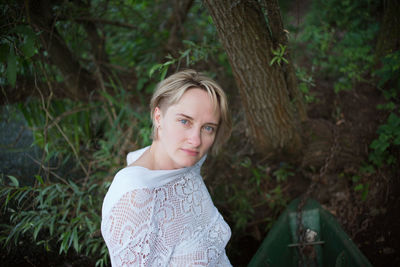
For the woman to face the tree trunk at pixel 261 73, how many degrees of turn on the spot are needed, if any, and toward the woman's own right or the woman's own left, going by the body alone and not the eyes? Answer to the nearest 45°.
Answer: approximately 90° to the woman's own left

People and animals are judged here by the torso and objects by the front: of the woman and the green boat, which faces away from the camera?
the green boat

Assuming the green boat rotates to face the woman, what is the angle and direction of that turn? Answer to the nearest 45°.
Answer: approximately 135° to its left

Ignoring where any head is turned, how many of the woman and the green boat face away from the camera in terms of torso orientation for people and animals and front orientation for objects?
1

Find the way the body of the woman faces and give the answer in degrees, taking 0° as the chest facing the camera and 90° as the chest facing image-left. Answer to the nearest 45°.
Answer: approximately 315°

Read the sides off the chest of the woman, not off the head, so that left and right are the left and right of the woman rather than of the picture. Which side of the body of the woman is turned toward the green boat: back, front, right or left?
left

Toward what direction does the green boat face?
away from the camera
